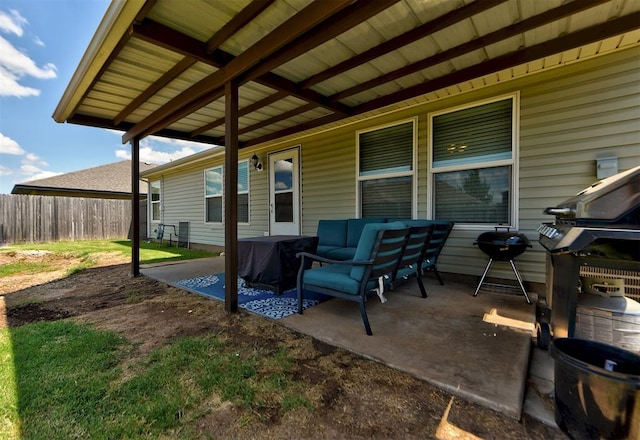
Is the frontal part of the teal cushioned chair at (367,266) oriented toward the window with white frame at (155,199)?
yes

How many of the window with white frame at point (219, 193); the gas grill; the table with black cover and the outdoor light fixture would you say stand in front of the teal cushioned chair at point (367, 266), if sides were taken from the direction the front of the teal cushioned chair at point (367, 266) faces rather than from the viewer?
3

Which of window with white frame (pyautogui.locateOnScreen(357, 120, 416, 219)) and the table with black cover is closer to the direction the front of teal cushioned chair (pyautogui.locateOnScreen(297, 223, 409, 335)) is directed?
the table with black cover

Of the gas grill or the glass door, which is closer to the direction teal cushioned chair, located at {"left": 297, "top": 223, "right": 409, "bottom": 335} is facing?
the glass door

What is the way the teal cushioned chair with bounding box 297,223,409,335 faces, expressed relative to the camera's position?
facing away from the viewer and to the left of the viewer

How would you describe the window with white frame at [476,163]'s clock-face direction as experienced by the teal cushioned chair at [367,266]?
The window with white frame is roughly at 3 o'clock from the teal cushioned chair.

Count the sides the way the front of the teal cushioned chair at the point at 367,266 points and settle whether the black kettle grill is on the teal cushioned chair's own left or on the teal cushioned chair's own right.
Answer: on the teal cushioned chair's own right

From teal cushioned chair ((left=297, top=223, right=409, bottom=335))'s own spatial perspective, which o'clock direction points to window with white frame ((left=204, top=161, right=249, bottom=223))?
The window with white frame is roughly at 12 o'clock from the teal cushioned chair.

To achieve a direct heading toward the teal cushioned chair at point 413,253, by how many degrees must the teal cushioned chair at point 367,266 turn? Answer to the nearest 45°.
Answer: approximately 90° to its right
